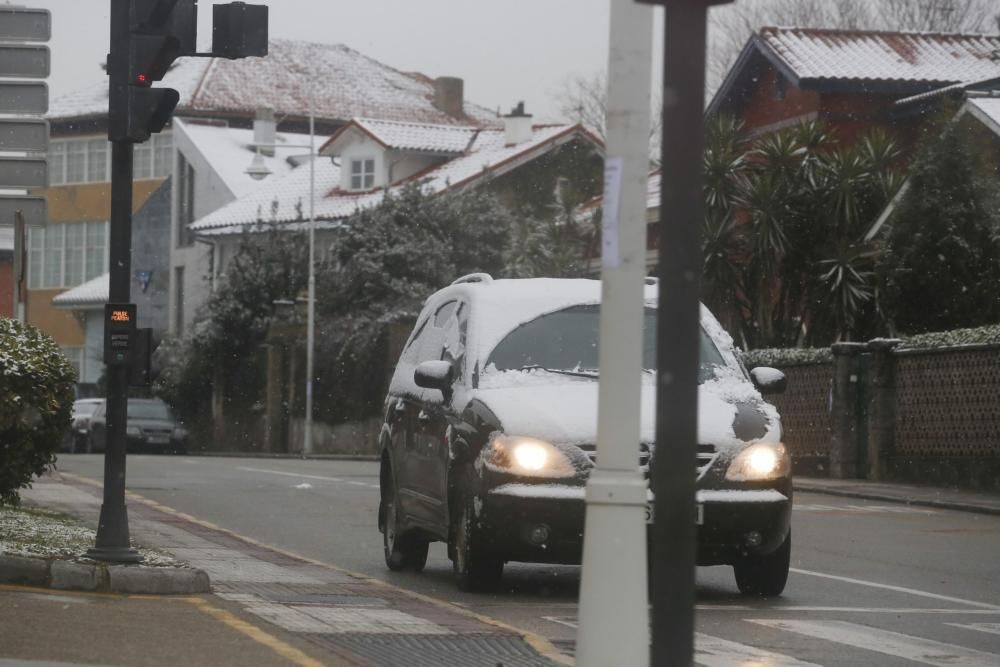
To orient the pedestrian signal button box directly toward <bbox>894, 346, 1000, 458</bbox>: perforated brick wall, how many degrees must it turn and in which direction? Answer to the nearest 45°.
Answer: approximately 135° to its left

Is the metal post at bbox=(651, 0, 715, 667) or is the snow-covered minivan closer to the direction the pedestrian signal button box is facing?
the metal post

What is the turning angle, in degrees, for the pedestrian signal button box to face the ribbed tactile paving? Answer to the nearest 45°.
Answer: approximately 45° to its left

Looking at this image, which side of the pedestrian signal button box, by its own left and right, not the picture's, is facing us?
front

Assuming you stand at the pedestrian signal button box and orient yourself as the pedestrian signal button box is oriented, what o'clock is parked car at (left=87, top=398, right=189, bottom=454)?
The parked car is roughly at 6 o'clock from the pedestrian signal button box.
